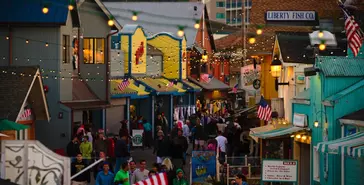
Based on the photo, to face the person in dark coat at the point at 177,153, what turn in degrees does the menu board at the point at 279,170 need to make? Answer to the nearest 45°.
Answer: approximately 135° to its right

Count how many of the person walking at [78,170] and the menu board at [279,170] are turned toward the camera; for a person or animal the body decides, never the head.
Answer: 2

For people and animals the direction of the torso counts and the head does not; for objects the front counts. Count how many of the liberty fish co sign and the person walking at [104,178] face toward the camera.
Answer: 2

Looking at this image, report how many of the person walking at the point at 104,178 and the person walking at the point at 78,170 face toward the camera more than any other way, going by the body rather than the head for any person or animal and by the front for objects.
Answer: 2

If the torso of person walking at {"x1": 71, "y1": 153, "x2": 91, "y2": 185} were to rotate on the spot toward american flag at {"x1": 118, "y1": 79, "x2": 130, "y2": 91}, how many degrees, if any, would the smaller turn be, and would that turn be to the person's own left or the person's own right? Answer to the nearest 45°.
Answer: approximately 180°

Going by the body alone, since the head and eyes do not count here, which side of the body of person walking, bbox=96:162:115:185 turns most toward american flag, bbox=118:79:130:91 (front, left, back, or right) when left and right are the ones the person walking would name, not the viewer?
back

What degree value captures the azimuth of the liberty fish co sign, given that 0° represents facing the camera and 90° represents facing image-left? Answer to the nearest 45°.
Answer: approximately 0°
